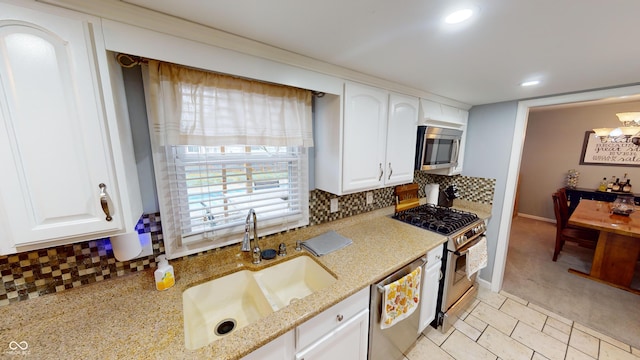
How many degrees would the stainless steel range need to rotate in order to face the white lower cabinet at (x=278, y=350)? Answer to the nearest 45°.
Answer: approximately 90° to its right

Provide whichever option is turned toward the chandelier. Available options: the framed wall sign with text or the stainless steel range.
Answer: the framed wall sign with text

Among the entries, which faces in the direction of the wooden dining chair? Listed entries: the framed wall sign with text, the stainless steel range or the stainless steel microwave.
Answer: the framed wall sign with text

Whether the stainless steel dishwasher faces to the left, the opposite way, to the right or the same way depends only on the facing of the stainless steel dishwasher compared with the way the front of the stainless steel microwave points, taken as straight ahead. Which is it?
the same way

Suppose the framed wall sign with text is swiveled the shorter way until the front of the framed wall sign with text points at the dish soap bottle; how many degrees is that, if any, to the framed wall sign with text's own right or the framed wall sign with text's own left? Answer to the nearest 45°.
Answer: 0° — it already faces it

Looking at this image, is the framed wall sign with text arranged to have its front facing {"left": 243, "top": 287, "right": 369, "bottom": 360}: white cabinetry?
yes

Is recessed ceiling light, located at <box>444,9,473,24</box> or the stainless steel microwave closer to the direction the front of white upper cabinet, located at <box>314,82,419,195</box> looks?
the recessed ceiling light

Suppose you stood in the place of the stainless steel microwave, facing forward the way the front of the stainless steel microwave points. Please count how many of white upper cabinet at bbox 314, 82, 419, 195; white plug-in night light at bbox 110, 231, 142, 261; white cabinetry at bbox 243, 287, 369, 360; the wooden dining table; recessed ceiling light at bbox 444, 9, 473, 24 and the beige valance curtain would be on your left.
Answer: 1

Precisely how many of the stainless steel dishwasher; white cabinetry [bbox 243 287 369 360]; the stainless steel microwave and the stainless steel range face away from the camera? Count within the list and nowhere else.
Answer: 0

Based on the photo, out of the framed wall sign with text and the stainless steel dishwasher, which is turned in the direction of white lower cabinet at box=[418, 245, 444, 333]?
the framed wall sign with text

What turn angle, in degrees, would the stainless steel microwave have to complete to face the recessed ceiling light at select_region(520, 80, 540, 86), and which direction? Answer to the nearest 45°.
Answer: approximately 45° to its left

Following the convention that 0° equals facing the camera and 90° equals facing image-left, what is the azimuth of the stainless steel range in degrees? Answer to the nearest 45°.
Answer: approximately 315°

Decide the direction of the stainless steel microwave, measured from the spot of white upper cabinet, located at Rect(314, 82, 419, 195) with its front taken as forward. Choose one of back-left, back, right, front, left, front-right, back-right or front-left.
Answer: left

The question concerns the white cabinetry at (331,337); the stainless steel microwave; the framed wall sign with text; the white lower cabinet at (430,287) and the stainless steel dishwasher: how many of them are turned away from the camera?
0

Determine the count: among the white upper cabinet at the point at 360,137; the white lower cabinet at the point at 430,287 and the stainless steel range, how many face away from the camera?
0

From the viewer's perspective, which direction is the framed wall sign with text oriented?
toward the camera

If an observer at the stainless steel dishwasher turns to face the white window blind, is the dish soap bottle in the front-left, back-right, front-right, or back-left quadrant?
front-left

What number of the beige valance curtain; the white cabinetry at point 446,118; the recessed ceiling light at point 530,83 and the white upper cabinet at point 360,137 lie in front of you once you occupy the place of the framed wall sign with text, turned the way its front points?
4

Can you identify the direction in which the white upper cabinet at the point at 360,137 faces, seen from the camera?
facing the viewer and to the right of the viewer
